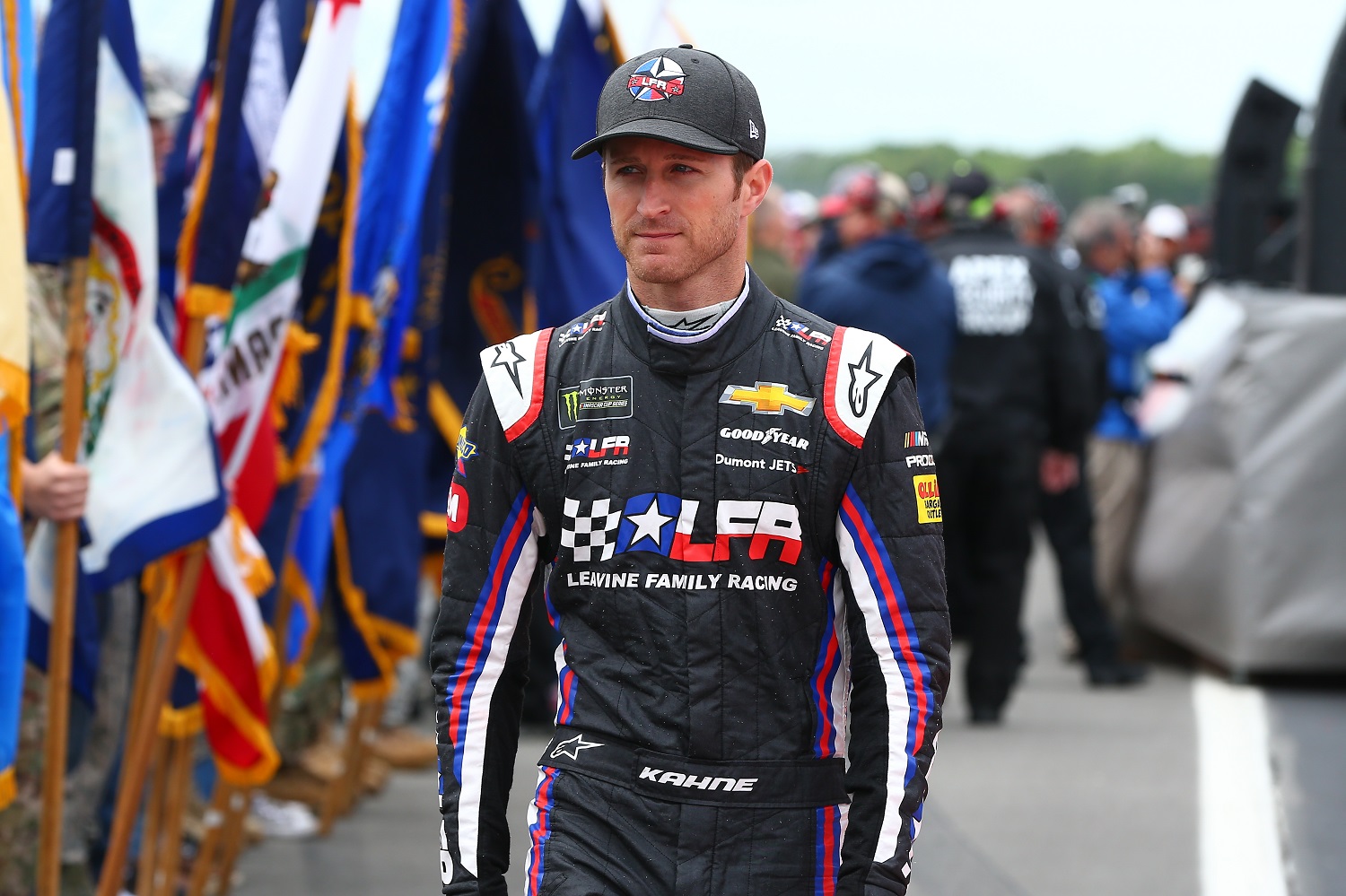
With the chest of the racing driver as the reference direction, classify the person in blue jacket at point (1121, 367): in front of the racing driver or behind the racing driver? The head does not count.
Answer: behind

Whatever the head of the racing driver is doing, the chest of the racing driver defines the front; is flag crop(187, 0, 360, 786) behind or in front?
behind

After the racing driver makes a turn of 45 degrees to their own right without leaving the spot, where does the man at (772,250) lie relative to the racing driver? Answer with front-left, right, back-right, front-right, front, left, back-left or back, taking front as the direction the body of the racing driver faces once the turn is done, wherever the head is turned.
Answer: back-right

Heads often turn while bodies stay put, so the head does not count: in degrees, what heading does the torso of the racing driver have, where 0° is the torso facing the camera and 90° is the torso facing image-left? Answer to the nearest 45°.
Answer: approximately 0°

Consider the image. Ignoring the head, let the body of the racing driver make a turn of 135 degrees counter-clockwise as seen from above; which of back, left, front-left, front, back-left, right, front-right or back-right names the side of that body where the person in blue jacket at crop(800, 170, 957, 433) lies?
front-left
